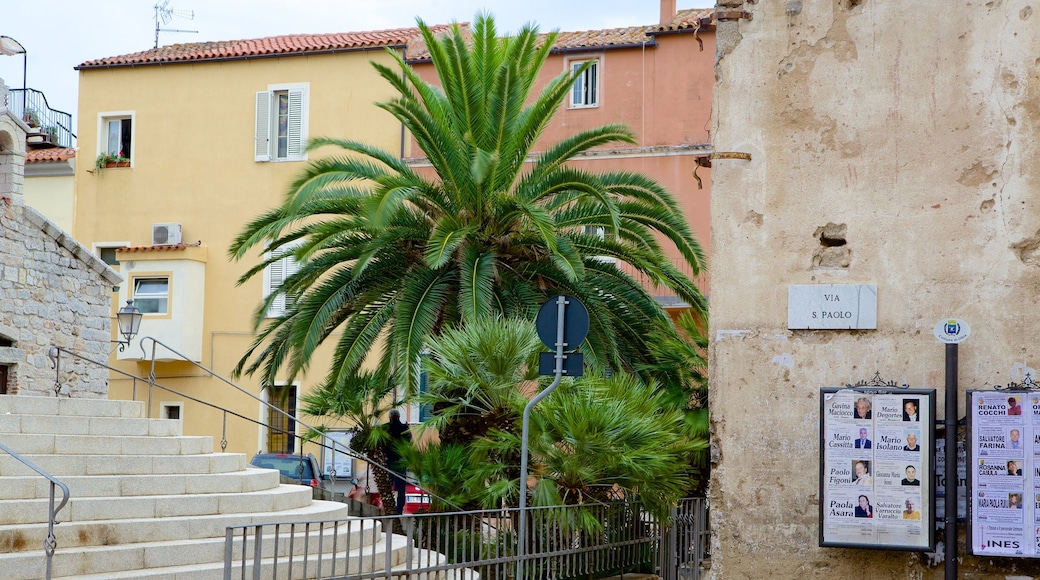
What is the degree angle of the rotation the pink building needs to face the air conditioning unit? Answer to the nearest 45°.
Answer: approximately 90° to its right

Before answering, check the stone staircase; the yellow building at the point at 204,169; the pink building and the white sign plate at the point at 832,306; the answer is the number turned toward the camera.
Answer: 4

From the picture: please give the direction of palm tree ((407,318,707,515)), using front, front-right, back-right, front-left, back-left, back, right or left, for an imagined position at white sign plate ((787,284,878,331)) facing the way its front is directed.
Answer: back-right

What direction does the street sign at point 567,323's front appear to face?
away from the camera

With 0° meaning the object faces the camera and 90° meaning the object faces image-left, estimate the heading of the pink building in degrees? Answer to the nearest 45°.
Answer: approximately 0°

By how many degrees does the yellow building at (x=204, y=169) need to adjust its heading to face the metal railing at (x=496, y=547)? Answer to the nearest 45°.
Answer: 0° — it already faces it

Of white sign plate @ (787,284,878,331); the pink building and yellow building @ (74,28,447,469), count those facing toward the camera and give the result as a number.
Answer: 3

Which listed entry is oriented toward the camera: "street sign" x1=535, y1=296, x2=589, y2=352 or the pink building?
the pink building

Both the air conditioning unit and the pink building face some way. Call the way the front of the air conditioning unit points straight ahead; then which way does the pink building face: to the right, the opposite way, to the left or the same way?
the same way

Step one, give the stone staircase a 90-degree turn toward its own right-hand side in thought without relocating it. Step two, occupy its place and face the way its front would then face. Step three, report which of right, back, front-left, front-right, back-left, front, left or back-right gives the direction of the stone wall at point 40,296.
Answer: right

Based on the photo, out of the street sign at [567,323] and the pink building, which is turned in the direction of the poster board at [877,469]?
the pink building

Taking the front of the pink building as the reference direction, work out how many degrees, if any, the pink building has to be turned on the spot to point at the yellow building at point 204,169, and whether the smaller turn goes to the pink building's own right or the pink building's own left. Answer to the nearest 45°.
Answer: approximately 90° to the pink building's own right

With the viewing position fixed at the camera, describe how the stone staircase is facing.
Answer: facing the viewer

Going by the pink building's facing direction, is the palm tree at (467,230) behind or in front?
in front

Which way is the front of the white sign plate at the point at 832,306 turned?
toward the camera

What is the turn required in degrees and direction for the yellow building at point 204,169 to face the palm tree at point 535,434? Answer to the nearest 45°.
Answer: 0° — it already faces it

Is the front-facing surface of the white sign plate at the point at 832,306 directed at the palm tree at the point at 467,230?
no

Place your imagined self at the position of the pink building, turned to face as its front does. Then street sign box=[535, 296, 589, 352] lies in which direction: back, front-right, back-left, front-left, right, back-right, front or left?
front
